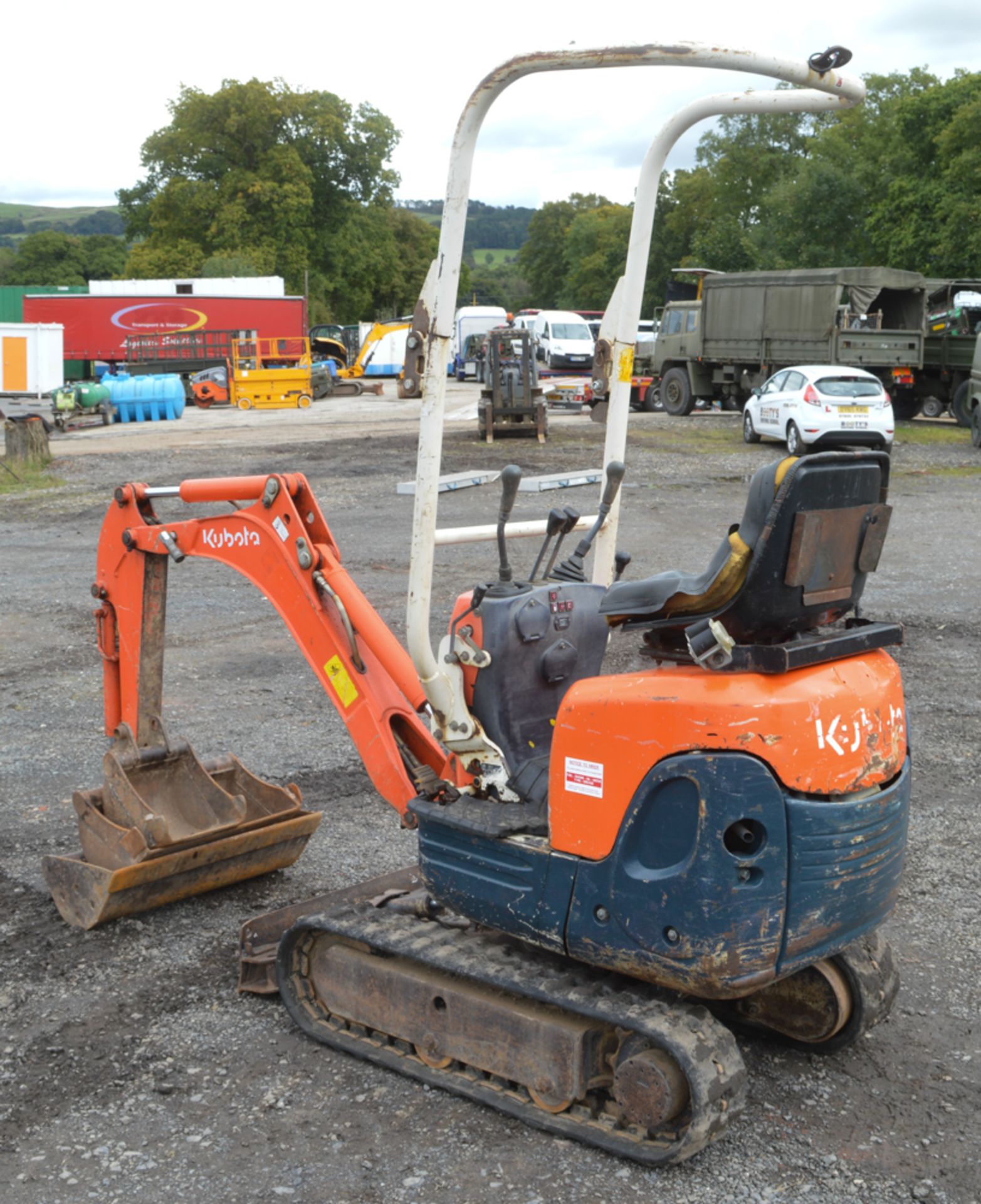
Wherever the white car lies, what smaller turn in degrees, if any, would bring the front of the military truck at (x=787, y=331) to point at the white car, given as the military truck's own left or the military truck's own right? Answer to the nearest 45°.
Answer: approximately 135° to the military truck's own left

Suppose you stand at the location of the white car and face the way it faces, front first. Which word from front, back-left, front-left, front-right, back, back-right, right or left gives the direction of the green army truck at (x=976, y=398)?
right

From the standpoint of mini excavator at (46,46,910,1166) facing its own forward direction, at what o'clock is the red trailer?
The red trailer is roughly at 1 o'clock from the mini excavator.

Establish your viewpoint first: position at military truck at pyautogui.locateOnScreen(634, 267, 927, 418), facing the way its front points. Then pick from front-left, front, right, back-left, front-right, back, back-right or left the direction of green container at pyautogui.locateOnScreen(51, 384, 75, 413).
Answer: front-left
